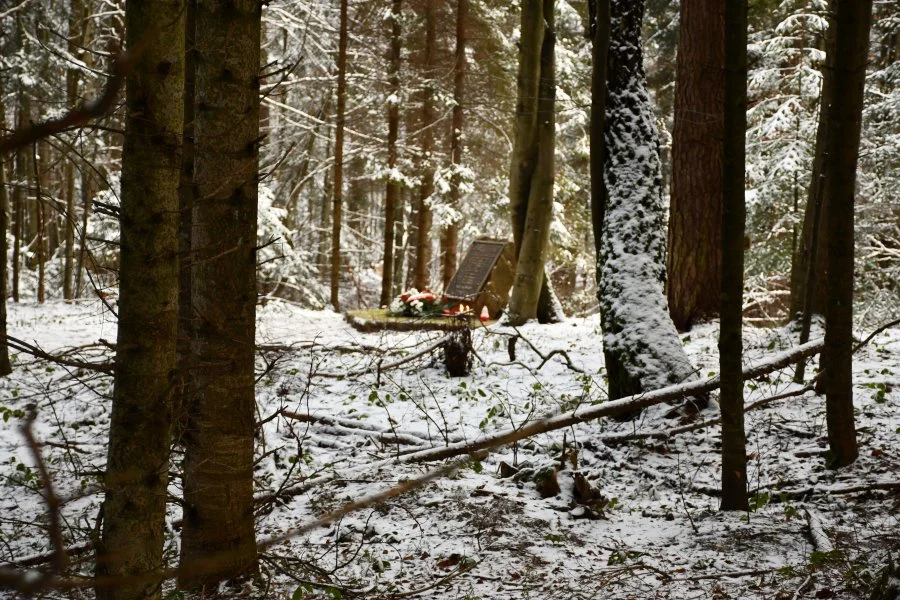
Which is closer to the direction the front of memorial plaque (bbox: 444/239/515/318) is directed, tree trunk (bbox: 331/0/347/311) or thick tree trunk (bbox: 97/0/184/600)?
the thick tree trunk

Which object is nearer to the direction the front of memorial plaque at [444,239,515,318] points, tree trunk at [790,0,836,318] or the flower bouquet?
the flower bouquet

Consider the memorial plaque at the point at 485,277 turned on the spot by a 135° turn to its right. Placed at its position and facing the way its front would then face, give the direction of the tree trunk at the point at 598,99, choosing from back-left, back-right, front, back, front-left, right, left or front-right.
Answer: back

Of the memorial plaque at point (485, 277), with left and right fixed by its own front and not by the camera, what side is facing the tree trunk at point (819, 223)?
left

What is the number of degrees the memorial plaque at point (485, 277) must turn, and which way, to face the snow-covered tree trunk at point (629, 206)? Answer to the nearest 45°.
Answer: approximately 45° to its left

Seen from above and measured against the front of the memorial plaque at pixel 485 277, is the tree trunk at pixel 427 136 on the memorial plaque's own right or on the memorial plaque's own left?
on the memorial plaque's own right

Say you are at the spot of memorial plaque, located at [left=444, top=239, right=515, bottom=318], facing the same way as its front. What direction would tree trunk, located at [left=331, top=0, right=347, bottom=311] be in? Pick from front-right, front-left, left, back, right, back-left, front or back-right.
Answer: right

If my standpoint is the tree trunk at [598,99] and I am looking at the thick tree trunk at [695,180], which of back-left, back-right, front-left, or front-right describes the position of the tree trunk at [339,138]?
front-left

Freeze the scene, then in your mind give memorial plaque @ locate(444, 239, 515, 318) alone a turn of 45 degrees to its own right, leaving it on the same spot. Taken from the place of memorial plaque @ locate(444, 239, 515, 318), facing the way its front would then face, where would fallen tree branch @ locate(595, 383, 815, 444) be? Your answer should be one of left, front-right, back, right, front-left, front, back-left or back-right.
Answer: left

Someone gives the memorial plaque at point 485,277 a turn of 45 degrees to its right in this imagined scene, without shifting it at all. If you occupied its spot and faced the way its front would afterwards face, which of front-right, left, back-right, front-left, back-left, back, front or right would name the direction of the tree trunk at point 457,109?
right

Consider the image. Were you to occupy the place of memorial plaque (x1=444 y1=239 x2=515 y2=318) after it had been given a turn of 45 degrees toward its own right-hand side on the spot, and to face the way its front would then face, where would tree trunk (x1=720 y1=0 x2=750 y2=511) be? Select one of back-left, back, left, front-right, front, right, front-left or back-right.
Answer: left

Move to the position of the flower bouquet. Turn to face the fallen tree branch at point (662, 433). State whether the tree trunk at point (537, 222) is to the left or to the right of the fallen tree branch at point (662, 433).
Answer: left

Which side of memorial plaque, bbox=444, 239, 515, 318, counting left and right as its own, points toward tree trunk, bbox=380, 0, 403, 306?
right

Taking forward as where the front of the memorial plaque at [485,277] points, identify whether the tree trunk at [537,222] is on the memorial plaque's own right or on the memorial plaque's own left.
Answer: on the memorial plaque's own left

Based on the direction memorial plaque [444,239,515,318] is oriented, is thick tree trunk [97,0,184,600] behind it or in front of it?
in front

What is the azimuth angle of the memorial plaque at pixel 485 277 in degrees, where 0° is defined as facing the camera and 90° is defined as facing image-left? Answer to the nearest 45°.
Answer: approximately 45°
